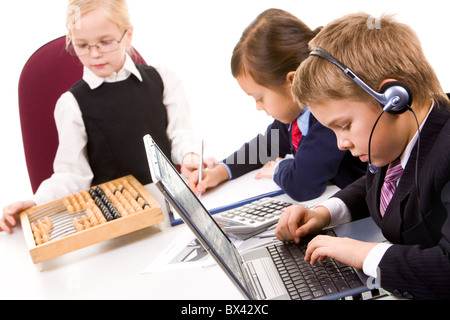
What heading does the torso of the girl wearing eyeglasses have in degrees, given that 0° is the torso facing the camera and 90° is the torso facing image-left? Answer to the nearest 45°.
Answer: approximately 0°

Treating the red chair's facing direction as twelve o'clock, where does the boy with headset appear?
The boy with headset is roughly at 11 o'clock from the red chair.

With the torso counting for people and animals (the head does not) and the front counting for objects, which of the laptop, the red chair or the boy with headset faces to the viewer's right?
the laptop

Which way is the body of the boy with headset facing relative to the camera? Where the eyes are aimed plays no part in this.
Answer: to the viewer's left

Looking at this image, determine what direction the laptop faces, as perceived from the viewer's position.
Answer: facing to the right of the viewer

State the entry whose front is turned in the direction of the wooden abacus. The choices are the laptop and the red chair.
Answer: the red chair

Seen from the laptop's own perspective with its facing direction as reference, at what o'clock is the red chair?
The red chair is roughly at 8 o'clock from the laptop.

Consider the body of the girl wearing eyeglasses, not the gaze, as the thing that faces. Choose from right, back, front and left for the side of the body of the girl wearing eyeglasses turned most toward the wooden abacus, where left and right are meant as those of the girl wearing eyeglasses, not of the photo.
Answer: front

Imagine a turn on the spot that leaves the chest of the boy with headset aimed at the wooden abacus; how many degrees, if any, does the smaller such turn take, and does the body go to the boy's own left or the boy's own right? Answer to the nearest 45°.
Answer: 0° — they already face it

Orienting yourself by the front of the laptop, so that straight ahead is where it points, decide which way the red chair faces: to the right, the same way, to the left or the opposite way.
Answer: to the right
